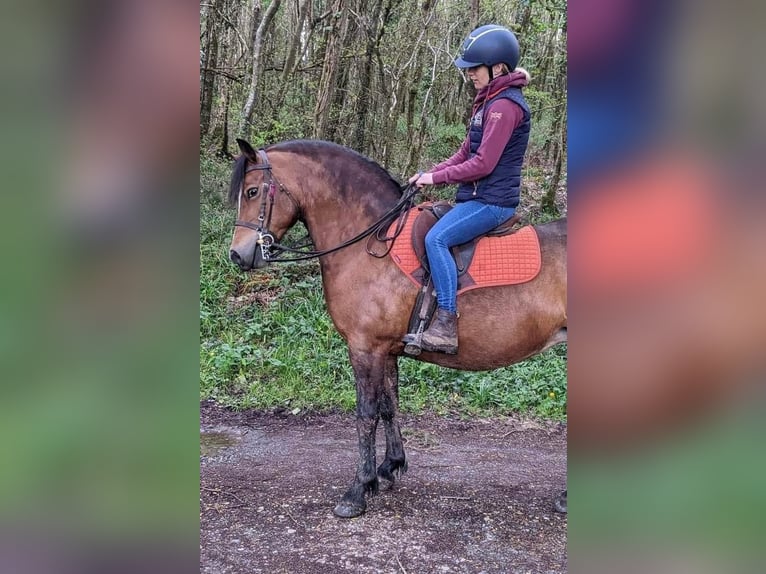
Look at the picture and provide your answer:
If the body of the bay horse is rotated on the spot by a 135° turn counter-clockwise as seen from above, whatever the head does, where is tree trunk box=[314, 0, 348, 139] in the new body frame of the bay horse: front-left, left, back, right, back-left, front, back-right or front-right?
back-left

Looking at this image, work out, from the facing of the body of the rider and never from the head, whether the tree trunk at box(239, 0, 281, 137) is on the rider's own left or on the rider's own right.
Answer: on the rider's own right

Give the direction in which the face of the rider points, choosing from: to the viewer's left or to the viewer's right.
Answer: to the viewer's left

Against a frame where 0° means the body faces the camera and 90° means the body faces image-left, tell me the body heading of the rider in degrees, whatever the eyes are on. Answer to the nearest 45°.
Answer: approximately 90°

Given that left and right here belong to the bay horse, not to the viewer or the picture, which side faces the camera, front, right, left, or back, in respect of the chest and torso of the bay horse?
left
